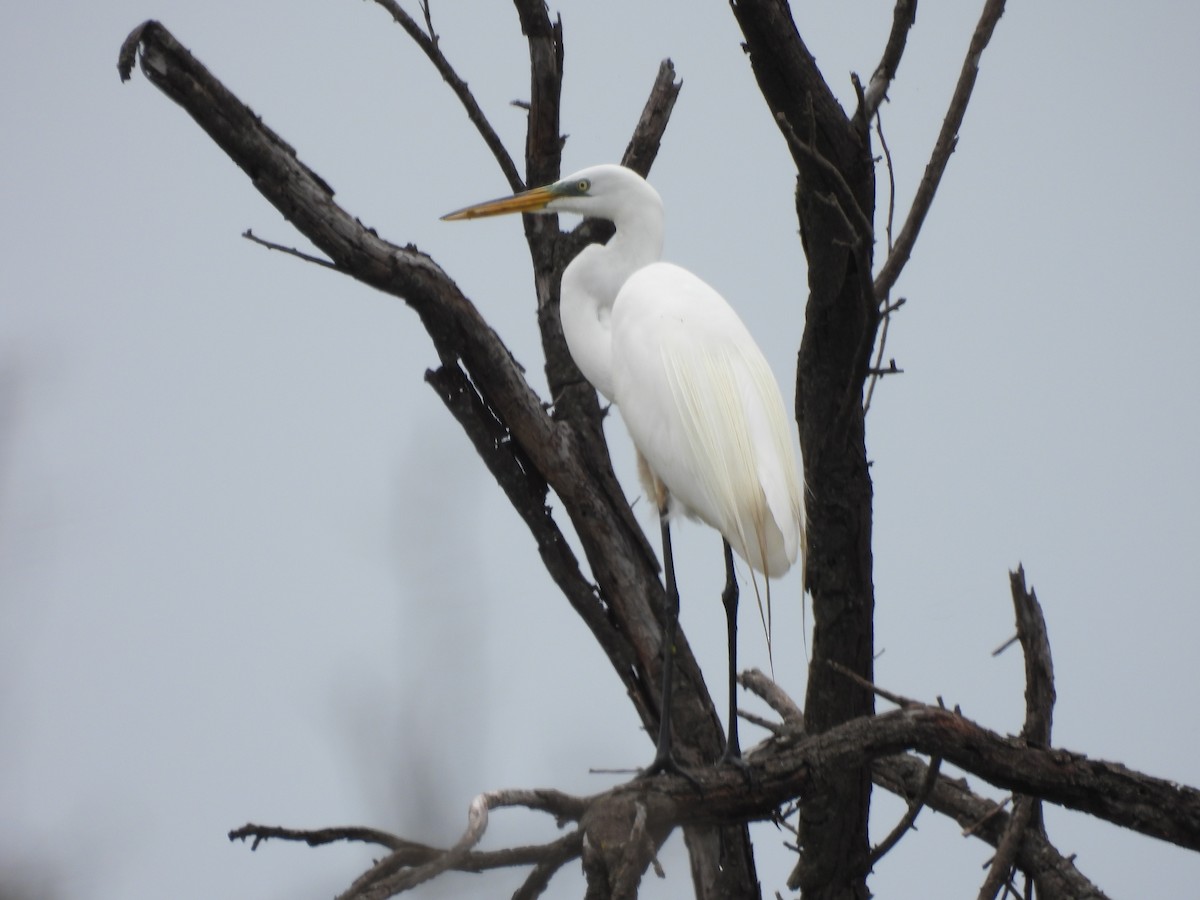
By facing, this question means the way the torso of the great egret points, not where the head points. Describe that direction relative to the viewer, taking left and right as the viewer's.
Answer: facing to the left of the viewer
